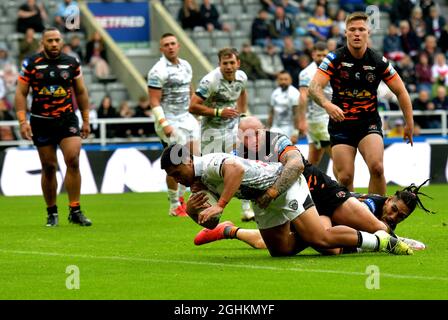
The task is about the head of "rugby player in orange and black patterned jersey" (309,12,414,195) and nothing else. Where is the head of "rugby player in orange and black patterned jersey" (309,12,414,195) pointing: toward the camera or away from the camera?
toward the camera

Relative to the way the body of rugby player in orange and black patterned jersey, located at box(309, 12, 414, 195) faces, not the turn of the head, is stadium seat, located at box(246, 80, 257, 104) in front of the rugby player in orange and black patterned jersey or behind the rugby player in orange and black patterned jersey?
behind

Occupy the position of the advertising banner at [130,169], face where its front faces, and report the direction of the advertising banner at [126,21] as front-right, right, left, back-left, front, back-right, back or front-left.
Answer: back

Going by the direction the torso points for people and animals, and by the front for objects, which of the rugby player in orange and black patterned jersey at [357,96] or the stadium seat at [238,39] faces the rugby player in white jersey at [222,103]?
the stadium seat

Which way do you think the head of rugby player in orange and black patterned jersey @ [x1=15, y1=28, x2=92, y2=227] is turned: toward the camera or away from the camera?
toward the camera

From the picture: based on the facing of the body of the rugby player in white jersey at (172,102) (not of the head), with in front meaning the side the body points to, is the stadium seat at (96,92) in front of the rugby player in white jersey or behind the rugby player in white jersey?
behind

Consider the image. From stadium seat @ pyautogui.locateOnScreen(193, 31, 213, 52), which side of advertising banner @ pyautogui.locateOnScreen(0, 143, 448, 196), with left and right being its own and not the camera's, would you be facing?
back

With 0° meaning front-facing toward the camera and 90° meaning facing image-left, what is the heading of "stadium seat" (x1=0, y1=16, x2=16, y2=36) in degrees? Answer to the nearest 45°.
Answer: approximately 0°

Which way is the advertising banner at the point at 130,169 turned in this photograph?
toward the camera

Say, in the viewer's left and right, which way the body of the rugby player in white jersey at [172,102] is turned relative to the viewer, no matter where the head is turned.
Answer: facing the viewer and to the right of the viewer

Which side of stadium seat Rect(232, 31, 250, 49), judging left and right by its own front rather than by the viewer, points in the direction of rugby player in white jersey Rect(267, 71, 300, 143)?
front

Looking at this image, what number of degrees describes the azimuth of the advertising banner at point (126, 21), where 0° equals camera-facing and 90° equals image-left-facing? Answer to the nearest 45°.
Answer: approximately 0°

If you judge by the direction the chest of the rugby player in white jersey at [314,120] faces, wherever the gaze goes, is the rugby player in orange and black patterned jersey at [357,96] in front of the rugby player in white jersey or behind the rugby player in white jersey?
in front

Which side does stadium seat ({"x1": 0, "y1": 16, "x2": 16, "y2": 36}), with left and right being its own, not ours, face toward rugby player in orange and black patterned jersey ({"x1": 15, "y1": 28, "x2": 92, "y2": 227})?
front

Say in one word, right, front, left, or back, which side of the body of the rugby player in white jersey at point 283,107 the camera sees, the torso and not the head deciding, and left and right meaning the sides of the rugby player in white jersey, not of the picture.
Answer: front

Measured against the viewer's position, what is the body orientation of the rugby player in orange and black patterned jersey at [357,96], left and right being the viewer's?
facing the viewer
